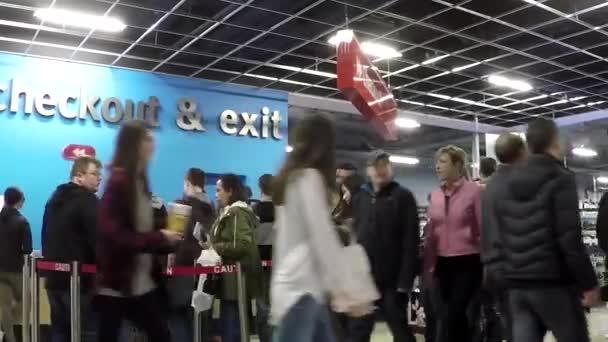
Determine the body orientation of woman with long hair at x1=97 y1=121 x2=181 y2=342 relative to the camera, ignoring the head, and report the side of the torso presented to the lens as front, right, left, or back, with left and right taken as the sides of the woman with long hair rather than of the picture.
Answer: right

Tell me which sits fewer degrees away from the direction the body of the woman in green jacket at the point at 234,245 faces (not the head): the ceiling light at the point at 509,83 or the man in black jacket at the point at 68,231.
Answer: the man in black jacket

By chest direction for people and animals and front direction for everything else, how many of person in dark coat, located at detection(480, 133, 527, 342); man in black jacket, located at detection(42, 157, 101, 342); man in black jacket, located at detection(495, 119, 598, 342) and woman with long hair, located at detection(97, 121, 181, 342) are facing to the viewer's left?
0

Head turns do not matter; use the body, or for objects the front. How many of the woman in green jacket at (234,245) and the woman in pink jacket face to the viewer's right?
0

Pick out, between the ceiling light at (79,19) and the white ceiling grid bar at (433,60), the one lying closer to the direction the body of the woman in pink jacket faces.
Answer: the ceiling light

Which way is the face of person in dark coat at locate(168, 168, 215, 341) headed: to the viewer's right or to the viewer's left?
to the viewer's left

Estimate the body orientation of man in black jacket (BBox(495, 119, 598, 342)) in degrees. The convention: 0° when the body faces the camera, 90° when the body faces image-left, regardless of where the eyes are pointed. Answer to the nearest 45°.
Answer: approximately 225°

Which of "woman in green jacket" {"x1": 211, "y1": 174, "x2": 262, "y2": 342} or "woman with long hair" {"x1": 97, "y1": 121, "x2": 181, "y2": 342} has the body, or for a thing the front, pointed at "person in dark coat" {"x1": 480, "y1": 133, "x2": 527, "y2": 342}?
"woman with long hair" {"x1": 97, "y1": 121, "x2": 181, "y2": 342}

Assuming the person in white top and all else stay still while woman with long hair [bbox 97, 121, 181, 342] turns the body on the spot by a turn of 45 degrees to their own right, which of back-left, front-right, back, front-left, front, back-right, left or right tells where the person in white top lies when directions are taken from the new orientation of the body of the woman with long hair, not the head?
front

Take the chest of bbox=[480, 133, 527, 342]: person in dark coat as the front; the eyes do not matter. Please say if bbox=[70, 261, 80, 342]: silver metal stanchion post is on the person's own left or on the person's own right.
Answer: on the person's own left

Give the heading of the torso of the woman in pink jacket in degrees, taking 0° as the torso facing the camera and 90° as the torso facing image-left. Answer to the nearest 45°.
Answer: approximately 45°

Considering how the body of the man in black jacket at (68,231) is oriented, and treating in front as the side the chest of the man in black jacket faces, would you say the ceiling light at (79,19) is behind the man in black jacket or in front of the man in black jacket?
in front

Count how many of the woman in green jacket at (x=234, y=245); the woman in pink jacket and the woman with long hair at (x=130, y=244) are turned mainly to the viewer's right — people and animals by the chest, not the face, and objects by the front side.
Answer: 1

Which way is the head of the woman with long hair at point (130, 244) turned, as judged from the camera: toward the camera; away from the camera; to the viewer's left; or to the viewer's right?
to the viewer's right

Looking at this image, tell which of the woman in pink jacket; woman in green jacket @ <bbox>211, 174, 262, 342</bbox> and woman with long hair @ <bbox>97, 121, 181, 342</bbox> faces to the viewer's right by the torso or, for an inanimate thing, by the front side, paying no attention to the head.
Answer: woman with long hair @ <bbox>97, 121, 181, 342</bbox>
